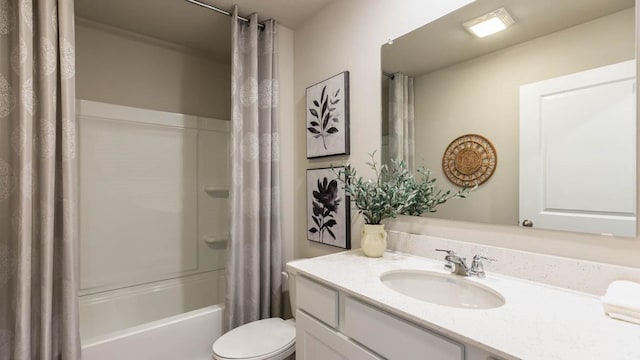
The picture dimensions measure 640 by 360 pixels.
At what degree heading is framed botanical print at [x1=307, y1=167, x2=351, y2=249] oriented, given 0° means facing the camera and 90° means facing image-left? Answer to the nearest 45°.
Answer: approximately 45°

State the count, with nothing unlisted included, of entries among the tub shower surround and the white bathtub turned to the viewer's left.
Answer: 0

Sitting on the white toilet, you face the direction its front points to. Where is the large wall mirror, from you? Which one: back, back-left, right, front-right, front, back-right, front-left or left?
left

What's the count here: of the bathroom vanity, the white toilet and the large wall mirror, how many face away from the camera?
0

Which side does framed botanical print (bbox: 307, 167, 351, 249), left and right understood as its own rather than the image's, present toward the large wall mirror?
left

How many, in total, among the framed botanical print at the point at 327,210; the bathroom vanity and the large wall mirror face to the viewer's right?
0

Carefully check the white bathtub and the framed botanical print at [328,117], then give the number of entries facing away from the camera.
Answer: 0

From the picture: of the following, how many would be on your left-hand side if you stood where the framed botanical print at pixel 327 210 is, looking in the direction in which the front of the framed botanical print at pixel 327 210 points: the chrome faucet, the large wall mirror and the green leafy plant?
3

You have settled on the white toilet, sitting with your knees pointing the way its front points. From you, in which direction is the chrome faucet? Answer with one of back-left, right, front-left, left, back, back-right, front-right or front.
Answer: left

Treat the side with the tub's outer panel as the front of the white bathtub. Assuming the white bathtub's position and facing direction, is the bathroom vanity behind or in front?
in front

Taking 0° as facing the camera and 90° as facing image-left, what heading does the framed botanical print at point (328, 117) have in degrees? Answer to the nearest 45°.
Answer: approximately 45°

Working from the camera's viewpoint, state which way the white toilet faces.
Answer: facing the viewer and to the left of the viewer

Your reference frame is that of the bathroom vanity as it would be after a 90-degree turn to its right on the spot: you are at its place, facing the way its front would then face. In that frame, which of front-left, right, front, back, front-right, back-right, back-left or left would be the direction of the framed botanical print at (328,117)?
front

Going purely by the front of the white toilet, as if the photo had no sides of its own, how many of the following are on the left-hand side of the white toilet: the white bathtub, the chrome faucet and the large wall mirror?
2
